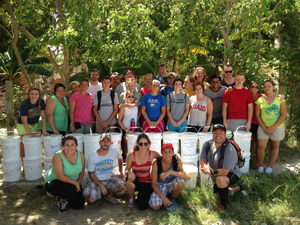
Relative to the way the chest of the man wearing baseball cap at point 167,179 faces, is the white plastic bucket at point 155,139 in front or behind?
behind

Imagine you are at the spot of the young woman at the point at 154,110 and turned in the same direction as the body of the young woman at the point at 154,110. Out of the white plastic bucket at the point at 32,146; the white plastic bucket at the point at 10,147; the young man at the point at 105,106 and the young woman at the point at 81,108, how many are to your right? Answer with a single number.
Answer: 4

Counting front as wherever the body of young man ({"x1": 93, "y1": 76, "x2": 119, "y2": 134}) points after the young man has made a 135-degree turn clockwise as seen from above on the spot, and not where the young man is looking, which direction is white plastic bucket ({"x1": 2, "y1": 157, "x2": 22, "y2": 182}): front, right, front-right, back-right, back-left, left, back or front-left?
front-left

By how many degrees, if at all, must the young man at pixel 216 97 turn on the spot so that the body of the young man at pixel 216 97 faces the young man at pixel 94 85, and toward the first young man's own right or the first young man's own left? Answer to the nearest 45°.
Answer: approximately 90° to the first young man's own right

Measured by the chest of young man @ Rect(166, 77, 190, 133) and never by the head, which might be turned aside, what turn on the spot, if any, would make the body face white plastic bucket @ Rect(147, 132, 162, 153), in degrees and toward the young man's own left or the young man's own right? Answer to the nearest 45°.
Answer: approximately 45° to the young man's own right

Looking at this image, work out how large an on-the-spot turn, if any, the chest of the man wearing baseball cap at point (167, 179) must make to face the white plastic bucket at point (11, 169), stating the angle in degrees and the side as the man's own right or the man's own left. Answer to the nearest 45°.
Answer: approximately 90° to the man's own right

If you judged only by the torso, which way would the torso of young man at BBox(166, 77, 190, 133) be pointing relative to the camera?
toward the camera

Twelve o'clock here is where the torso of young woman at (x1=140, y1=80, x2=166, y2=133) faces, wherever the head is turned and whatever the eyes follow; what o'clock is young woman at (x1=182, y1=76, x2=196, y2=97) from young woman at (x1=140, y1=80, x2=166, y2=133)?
young woman at (x1=182, y1=76, x2=196, y2=97) is roughly at 8 o'clock from young woman at (x1=140, y1=80, x2=166, y2=133).

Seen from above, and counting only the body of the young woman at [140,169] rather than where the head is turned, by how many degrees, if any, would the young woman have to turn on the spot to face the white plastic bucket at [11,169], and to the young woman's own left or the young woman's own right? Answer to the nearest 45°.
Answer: approximately 90° to the young woman's own right

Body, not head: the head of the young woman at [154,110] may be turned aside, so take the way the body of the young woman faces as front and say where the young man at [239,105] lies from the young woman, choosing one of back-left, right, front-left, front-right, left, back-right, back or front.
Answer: left

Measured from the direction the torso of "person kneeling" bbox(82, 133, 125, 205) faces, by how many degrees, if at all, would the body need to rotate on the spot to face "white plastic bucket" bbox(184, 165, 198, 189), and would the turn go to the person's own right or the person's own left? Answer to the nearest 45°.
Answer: approximately 90° to the person's own left

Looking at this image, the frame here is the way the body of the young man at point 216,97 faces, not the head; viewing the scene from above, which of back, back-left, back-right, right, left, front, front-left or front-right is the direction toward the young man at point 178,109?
front-right

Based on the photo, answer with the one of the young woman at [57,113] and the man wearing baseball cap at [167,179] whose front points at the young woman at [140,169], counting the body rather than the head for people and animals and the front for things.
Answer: the young woman at [57,113]

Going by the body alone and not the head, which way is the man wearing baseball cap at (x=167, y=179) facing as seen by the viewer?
toward the camera

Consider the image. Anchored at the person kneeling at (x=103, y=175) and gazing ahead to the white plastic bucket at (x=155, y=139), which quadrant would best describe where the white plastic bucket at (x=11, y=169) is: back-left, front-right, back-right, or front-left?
back-left

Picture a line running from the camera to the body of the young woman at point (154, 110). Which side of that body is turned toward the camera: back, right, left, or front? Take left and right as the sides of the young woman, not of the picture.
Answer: front
